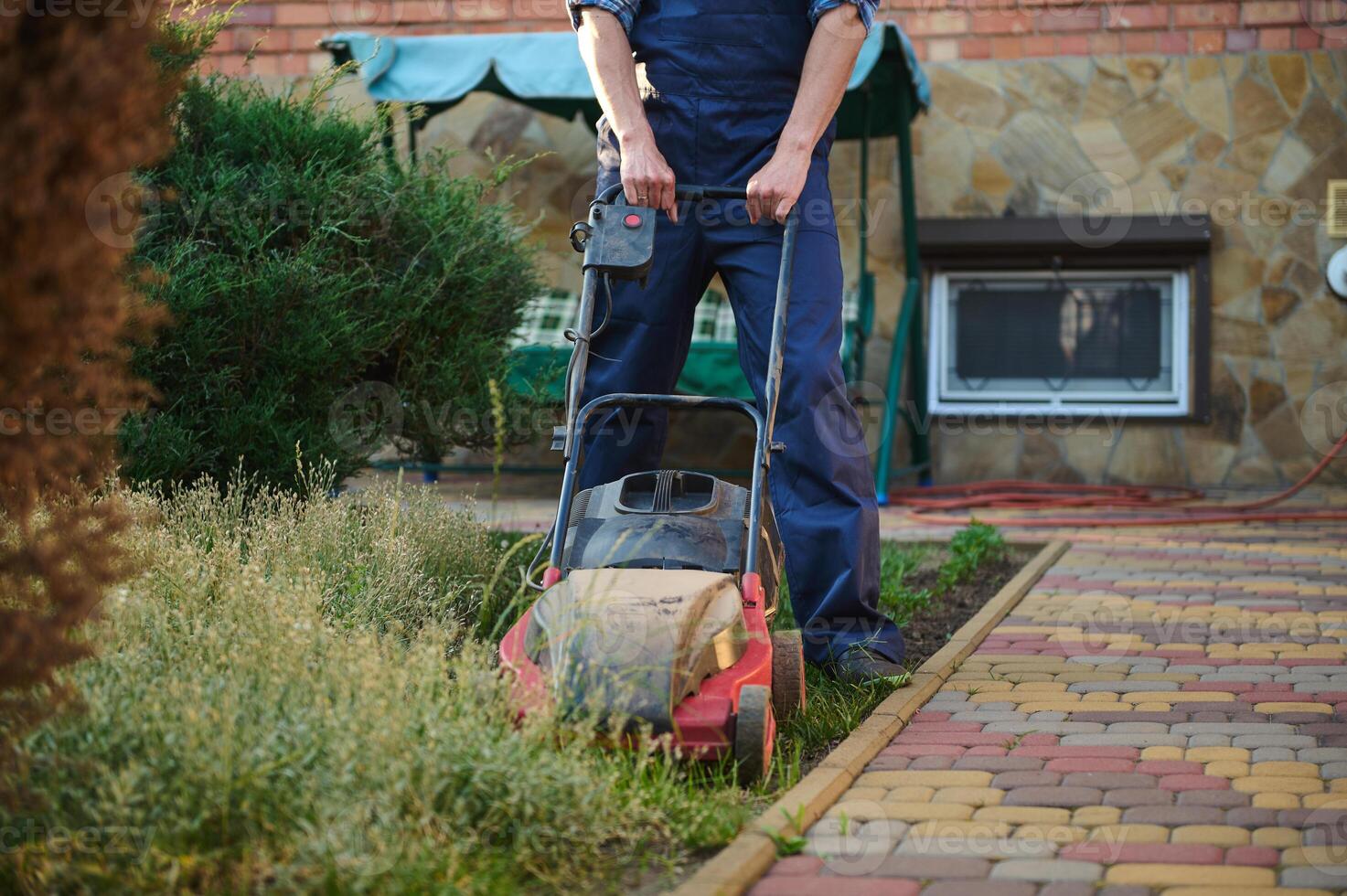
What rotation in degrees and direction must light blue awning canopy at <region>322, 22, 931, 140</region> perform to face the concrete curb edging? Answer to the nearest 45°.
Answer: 0° — it already faces it

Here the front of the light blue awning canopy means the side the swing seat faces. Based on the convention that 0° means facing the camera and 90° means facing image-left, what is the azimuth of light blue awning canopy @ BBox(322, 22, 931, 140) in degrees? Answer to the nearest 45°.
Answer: approximately 0°

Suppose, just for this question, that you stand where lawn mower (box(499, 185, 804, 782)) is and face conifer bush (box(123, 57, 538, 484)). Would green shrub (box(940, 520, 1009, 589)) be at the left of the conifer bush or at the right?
right

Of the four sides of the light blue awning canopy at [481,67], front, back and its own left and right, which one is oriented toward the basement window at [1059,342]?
left

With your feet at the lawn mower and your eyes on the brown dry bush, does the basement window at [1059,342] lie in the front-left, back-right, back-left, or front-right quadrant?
back-right

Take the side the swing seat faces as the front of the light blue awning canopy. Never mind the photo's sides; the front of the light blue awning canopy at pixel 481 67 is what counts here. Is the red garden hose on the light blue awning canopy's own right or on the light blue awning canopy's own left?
on the light blue awning canopy's own left
